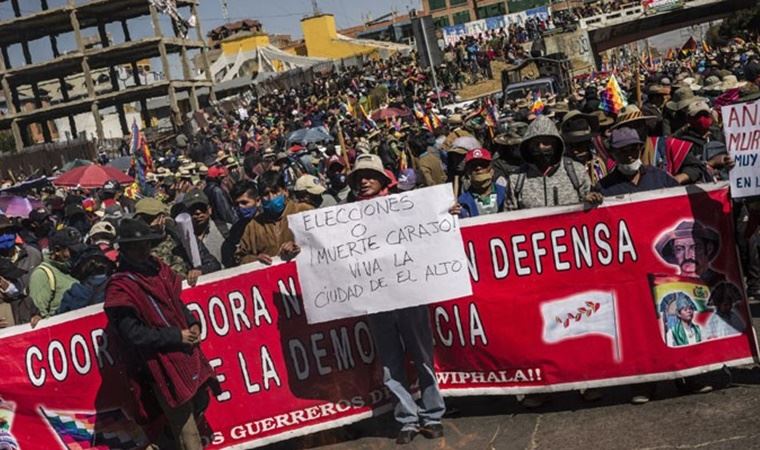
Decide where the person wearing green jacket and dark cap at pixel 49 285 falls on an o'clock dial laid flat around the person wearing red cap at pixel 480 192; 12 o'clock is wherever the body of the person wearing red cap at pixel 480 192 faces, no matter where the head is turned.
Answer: the person wearing green jacket and dark cap at pixel 49 285 is roughly at 3 o'clock from the person wearing red cap at pixel 480 192.

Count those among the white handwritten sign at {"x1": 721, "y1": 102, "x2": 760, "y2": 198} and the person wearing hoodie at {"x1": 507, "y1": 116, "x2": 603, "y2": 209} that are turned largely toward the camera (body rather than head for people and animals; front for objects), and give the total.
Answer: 2

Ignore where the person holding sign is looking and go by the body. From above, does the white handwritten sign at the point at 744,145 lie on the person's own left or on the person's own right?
on the person's own left

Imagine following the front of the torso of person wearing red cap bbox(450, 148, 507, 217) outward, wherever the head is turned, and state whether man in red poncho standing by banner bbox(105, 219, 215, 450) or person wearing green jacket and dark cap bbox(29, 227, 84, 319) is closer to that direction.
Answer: the man in red poncho standing by banner

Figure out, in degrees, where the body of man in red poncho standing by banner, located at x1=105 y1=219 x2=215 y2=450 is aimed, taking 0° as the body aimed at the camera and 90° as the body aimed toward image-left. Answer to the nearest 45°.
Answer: approximately 315°

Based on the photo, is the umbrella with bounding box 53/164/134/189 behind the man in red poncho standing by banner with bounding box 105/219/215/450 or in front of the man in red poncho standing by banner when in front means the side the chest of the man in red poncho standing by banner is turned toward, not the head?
behind

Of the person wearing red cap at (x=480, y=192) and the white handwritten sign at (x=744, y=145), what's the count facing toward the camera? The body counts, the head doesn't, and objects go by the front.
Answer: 2

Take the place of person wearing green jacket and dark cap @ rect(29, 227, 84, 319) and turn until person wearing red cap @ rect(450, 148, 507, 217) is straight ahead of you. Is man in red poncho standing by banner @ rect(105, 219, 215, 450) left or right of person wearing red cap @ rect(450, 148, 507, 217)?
right

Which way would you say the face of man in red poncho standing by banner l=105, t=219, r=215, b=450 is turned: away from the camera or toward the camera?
toward the camera

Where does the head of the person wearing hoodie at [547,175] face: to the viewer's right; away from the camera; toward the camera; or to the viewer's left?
toward the camera

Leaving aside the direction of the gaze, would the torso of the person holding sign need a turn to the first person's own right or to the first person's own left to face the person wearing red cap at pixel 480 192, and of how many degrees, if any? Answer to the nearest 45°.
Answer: approximately 135° to the first person's own left

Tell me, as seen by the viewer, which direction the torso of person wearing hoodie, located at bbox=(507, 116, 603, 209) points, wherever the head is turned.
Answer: toward the camera

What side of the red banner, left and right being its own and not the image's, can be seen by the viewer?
front

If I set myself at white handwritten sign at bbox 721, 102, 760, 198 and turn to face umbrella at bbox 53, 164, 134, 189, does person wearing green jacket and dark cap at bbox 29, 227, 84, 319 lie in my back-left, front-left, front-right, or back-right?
front-left
